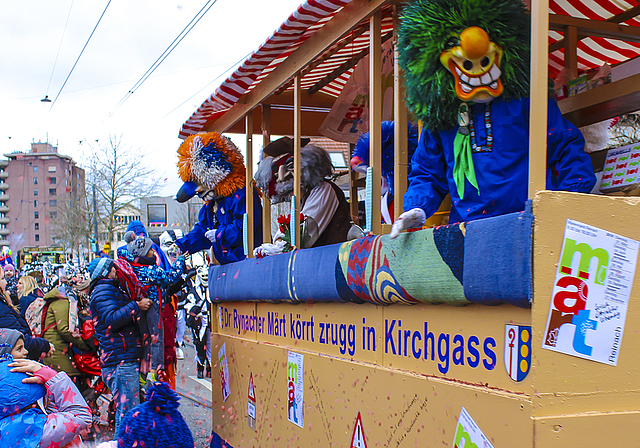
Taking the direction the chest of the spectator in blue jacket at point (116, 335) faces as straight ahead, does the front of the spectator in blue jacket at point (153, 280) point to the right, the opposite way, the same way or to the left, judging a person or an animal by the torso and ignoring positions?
the same way

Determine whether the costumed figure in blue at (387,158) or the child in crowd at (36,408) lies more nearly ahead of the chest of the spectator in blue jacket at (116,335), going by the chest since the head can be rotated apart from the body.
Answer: the costumed figure in blue

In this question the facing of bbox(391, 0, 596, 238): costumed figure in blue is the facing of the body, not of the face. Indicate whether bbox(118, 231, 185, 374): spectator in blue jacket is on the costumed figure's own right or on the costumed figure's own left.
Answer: on the costumed figure's own right

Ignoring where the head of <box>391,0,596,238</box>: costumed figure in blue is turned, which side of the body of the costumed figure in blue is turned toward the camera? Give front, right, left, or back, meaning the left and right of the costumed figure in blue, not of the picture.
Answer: front

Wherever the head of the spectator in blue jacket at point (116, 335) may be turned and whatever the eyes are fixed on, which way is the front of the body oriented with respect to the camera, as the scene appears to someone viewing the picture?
to the viewer's right

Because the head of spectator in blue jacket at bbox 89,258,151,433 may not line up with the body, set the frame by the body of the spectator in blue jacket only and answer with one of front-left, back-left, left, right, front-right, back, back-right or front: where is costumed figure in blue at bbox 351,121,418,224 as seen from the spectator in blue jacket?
front-right

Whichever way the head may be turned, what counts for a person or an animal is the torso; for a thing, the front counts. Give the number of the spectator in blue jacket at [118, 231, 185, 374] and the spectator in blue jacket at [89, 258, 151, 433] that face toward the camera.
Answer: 0

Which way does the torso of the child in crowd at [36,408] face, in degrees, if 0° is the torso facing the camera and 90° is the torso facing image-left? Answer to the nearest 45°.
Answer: approximately 270°

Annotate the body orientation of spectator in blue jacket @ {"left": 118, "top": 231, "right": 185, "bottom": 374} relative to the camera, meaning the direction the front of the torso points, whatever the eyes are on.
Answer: to the viewer's right

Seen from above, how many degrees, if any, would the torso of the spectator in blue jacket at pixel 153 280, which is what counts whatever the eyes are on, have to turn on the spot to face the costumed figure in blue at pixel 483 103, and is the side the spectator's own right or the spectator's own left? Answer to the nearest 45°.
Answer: approximately 90° to the spectator's own right

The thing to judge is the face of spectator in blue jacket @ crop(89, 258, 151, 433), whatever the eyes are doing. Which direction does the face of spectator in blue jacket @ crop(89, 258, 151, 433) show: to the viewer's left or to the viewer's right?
to the viewer's right
